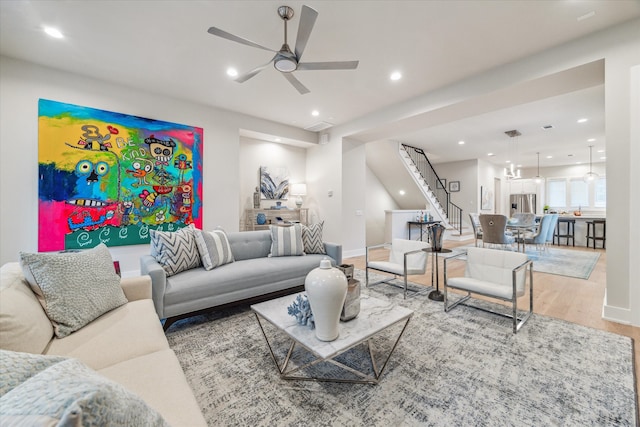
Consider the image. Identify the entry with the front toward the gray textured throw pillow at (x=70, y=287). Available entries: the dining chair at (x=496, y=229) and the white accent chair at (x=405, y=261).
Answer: the white accent chair at (x=405, y=261)

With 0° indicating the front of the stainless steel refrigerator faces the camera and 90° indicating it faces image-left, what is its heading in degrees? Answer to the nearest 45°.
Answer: approximately 0°

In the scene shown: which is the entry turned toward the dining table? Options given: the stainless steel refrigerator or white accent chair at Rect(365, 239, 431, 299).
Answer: the stainless steel refrigerator

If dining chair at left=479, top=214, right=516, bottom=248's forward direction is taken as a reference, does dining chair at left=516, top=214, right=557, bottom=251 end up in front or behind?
in front

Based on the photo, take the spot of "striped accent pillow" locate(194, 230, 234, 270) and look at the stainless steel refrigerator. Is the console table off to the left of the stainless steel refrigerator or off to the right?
left

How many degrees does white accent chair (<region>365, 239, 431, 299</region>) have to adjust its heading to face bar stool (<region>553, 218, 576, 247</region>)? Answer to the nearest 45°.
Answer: approximately 180°

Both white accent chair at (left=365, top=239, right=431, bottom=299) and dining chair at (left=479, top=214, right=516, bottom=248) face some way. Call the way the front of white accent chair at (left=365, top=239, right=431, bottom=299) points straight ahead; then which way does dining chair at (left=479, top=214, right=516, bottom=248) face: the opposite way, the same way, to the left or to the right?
the opposite way

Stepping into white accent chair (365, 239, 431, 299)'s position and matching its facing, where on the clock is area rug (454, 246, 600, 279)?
The area rug is roughly at 6 o'clock from the white accent chair.

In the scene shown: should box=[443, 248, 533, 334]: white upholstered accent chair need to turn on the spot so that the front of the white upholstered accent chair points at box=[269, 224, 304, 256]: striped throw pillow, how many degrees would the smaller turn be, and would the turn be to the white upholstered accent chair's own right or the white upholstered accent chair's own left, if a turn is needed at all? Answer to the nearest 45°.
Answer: approximately 45° to the white upholstered accent chair's own right

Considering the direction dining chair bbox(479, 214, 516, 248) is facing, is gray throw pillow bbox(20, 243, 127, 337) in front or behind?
behind

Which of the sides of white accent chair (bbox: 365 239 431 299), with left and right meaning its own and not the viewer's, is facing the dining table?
back

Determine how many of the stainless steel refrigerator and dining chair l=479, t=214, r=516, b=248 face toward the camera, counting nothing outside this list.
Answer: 1
